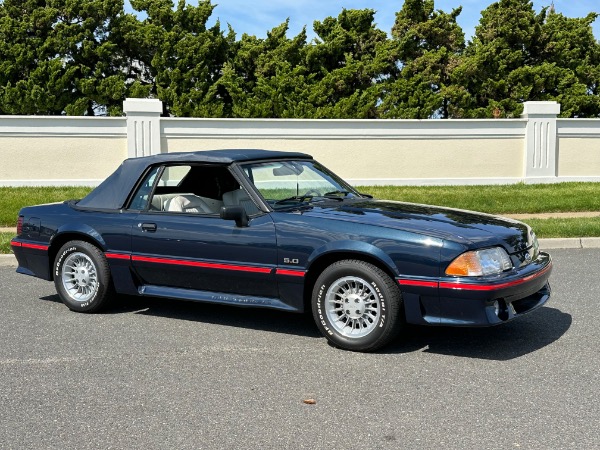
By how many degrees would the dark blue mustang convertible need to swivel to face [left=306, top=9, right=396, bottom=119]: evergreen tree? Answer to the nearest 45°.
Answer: approximately 135° to its left

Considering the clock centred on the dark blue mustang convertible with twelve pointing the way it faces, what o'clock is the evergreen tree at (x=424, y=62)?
The evergreen tree is roughly at 8 o'clock from the dark blue mustang convertible.

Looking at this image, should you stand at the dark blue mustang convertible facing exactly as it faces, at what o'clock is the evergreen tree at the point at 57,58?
The evergreen tree is roughly at 7 o'clock from the dark blue mustang convertible.

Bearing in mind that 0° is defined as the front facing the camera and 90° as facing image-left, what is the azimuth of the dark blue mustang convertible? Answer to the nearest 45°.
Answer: approximately 315°

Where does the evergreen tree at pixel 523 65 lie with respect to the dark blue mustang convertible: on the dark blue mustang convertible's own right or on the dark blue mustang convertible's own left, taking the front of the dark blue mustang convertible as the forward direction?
on the dark blue mustang convertible's own left

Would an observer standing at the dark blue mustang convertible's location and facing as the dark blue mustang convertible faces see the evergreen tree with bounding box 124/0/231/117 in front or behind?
behind
